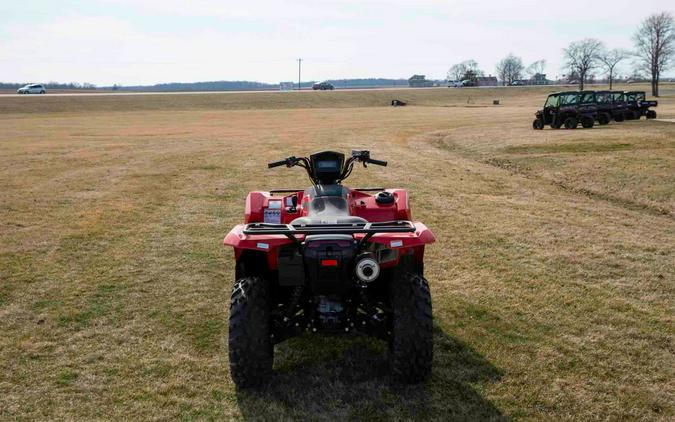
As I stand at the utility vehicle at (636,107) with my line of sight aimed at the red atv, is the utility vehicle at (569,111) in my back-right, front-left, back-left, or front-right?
front-right

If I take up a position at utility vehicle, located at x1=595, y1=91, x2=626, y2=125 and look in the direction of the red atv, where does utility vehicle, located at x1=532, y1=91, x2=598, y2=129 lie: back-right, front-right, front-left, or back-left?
front-right

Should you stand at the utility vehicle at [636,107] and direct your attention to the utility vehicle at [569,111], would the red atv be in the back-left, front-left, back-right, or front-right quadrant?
front-left

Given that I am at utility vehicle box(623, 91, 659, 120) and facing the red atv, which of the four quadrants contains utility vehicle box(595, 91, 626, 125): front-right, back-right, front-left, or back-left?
front-right

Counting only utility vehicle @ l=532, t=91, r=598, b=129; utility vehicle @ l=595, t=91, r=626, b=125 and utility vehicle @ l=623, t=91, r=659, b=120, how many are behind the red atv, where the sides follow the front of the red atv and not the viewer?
0

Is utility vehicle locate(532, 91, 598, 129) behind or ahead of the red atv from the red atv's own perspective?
ahead

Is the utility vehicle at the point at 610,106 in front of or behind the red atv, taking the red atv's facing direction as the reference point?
in front

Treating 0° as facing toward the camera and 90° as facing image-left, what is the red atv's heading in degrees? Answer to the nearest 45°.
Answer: approximately 180°
